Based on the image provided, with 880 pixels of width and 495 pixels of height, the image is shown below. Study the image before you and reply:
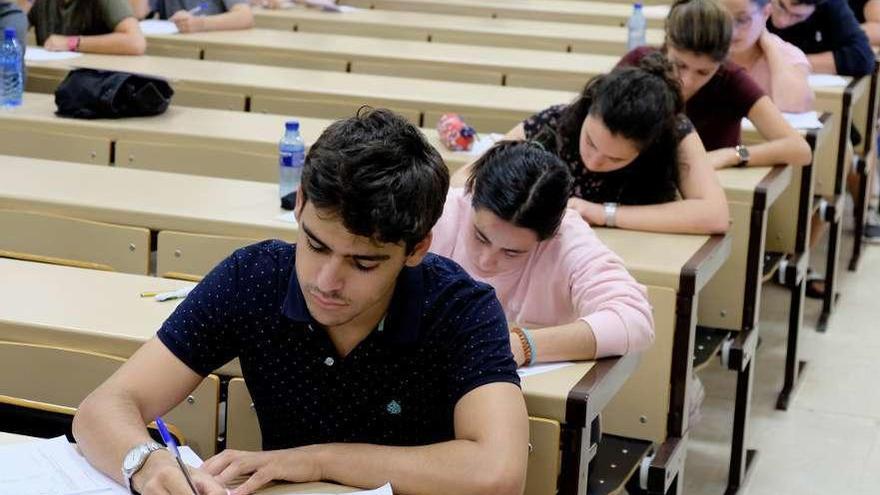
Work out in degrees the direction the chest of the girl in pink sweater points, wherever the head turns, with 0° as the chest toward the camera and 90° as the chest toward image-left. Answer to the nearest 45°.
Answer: approximately 45°

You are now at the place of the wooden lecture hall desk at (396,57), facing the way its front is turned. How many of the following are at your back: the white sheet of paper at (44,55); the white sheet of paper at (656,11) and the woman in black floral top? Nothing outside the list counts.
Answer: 1

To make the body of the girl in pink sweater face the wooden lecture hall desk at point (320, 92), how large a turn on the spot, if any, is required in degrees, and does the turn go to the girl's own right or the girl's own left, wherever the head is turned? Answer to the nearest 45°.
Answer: approximately 135° to the girl's own right

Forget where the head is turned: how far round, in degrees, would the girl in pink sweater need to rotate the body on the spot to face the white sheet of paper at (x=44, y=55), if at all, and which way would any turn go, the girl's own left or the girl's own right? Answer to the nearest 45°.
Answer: approximately 90° to the girl's own right

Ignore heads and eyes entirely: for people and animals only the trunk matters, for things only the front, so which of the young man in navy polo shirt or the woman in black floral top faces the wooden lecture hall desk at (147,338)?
the woman in black floral top
